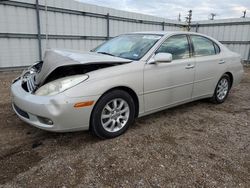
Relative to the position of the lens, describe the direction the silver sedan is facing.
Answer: facing the viewer and to the left of the viewer
